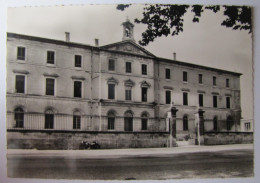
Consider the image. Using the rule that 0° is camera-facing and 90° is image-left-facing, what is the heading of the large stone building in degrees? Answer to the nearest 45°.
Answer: approximately 315°
